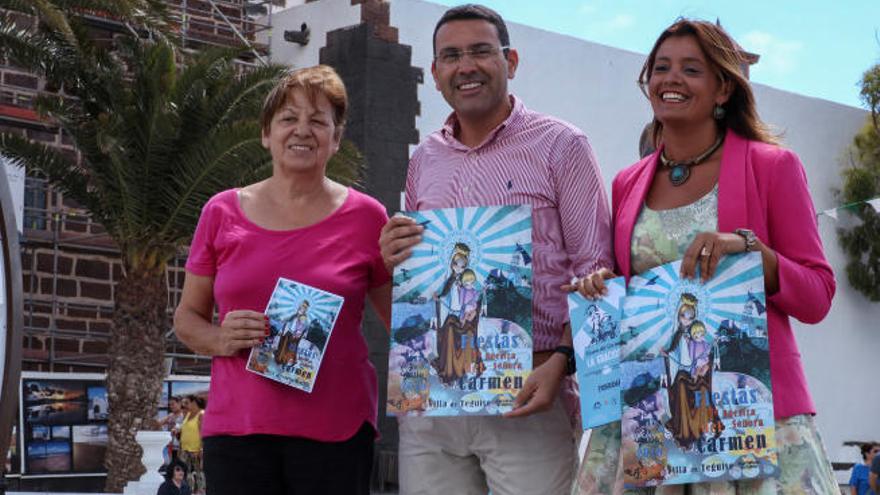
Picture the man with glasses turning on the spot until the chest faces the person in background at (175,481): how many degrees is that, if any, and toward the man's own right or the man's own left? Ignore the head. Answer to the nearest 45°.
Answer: approximately 135° to the man's own right

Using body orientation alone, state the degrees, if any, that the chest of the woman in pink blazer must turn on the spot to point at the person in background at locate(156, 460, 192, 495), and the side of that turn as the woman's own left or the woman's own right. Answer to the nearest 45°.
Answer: approximately 90° to the woman's own right

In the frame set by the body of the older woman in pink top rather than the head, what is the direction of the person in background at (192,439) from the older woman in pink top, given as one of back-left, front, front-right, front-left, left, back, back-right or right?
back

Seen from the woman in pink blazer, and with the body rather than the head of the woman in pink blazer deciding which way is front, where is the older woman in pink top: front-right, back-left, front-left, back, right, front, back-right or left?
front-right

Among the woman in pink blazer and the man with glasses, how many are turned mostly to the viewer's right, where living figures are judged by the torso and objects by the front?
0

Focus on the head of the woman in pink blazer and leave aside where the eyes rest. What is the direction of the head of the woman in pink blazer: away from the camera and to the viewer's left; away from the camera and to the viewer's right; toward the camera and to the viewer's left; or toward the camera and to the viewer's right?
toward the camera and to the viewer's left

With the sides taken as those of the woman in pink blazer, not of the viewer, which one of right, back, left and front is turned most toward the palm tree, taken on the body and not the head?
right

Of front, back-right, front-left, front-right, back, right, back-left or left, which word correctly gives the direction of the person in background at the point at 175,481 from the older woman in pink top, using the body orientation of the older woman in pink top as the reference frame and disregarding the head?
back

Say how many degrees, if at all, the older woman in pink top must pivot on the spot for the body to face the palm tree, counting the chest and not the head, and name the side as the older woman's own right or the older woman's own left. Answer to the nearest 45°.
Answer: approximately 180°
